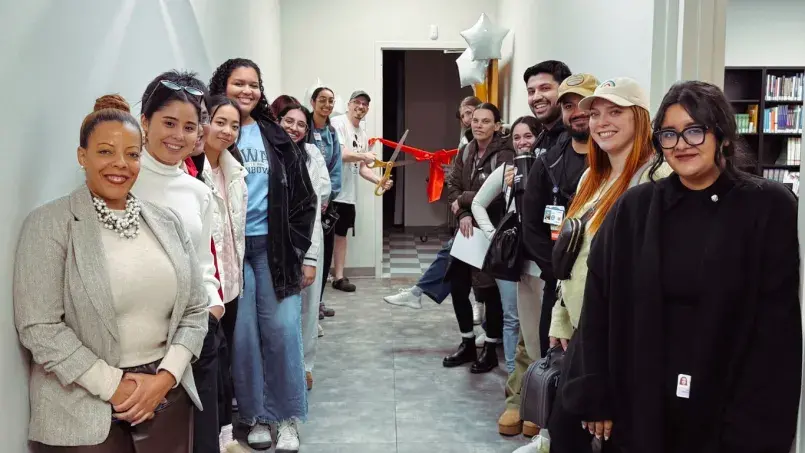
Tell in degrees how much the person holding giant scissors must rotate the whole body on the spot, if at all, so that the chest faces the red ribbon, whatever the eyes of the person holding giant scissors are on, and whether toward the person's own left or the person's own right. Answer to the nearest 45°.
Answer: approximately 90° to the person's own left

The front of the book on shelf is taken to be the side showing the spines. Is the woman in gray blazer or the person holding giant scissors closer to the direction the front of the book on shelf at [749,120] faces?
the woman in gray blazer

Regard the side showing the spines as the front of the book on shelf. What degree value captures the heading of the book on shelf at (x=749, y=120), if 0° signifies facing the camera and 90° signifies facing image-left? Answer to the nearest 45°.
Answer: approximately 0°

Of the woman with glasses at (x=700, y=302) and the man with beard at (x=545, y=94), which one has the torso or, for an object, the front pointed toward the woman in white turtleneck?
the man with beard

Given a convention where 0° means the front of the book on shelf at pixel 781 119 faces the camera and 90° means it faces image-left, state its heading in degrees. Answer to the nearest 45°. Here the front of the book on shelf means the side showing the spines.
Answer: approximately 0°
